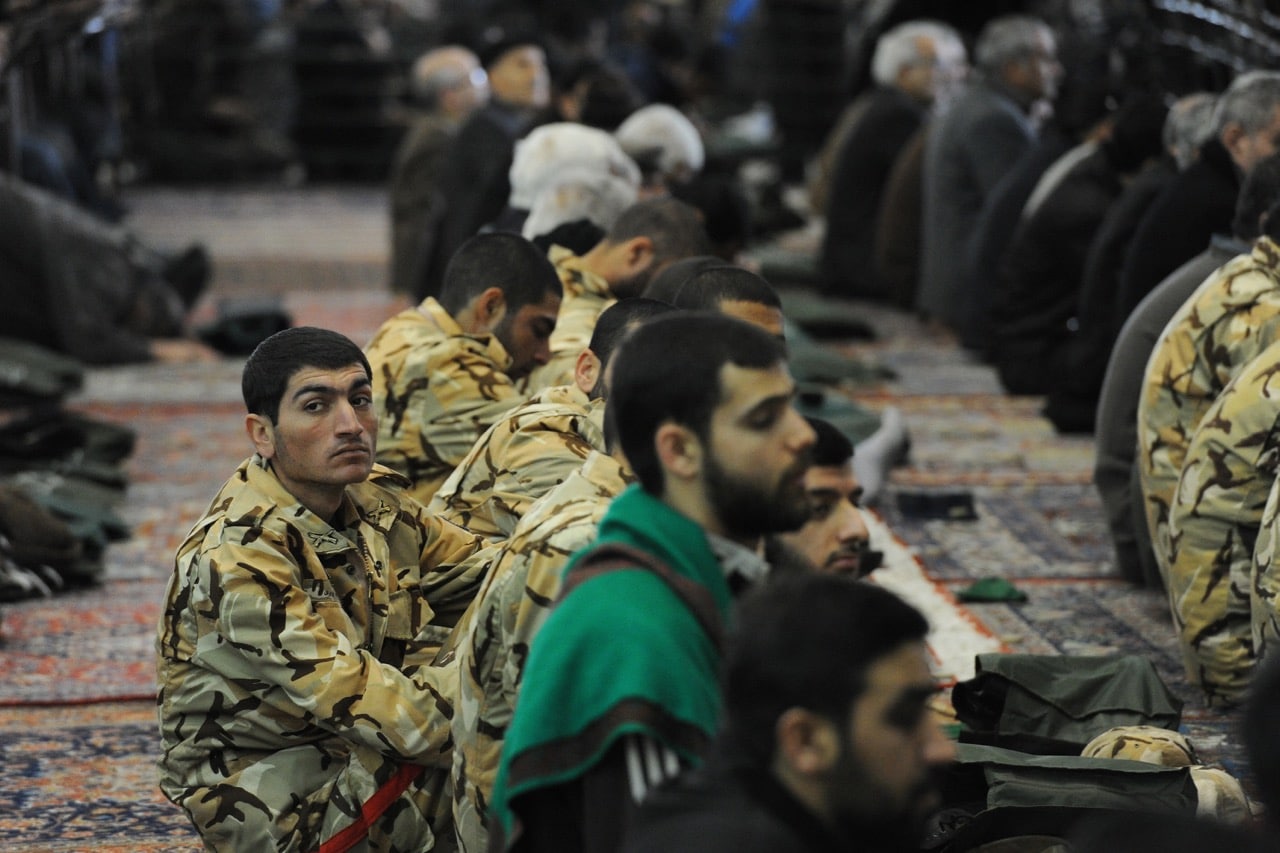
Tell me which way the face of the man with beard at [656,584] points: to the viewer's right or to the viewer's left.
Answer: to the viewer's right

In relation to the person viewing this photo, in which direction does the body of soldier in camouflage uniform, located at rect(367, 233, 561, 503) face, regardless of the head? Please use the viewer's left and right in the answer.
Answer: facing to the right of the viewer

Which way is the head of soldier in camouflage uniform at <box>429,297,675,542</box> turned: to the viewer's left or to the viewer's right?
to the viewer's right

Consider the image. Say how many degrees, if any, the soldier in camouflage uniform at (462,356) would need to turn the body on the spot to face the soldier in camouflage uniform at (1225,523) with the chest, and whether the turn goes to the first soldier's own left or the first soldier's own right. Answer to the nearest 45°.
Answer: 0° — they already face them

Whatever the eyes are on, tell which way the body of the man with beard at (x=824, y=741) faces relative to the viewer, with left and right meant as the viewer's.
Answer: facing to the right of the viewer

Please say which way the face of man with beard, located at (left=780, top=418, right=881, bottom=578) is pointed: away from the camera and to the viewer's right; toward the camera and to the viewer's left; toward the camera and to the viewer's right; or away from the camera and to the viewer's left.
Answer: toward the camera and to the viewer's right

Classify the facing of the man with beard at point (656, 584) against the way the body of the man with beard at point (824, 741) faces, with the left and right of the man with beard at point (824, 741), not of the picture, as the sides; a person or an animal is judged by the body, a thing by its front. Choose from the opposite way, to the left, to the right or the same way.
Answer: the same way

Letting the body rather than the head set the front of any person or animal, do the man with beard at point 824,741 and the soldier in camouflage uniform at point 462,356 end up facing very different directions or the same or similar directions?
same or similar directions

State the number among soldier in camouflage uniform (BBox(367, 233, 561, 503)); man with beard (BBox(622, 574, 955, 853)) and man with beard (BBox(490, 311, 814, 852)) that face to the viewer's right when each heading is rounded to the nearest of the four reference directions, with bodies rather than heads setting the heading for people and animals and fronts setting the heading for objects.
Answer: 3

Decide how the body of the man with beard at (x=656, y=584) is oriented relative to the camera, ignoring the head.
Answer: to the viewer's right

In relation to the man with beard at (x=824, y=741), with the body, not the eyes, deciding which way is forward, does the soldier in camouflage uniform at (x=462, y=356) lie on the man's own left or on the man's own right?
on the man's own left

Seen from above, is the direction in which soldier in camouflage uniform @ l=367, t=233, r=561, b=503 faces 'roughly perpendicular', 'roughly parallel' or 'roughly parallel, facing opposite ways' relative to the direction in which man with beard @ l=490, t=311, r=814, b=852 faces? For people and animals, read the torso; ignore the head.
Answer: roughly parallel

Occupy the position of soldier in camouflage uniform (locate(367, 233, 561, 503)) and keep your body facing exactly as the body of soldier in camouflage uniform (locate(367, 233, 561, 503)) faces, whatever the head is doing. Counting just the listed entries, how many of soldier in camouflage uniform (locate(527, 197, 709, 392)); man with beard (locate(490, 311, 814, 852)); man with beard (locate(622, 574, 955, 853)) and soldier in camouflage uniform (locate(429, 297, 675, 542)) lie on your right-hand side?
3

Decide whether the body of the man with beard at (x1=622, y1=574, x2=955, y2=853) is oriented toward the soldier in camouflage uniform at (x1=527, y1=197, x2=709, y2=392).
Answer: no

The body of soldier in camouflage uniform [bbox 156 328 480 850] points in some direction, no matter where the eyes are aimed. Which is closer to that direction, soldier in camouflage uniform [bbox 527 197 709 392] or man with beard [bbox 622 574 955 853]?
the man with beard

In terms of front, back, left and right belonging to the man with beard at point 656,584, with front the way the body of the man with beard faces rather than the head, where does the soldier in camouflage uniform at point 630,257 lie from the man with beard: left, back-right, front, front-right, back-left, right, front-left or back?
left
